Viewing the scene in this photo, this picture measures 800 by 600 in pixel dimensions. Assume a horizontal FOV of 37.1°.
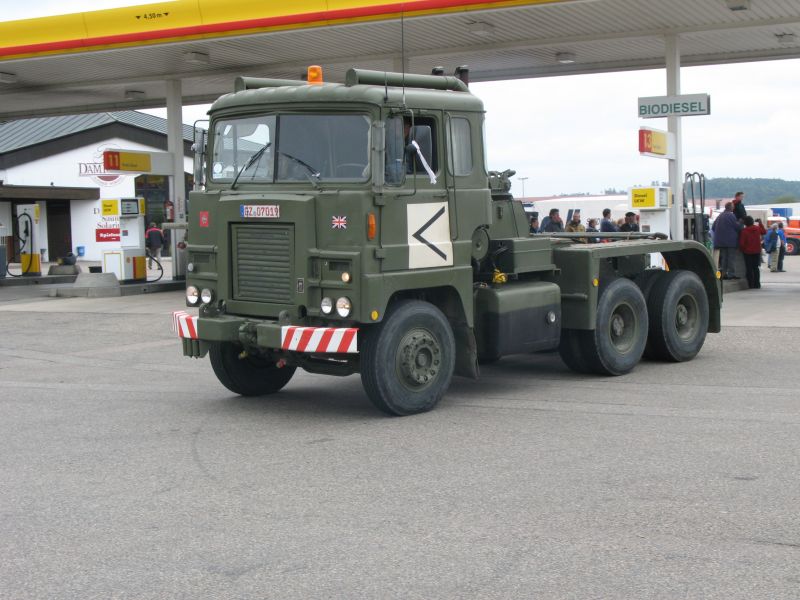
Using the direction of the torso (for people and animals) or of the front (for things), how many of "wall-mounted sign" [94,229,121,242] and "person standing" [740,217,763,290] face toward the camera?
1

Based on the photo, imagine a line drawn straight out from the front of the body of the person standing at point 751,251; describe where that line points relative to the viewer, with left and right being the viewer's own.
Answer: facing away from the viewer

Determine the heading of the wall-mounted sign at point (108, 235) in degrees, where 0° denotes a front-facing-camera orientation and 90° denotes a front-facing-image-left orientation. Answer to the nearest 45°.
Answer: approximately 0°

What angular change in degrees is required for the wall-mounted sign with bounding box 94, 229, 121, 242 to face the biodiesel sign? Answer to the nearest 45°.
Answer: approximately 45° to its left

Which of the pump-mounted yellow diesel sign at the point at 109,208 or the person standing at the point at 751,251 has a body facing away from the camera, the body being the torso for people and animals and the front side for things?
the person standing

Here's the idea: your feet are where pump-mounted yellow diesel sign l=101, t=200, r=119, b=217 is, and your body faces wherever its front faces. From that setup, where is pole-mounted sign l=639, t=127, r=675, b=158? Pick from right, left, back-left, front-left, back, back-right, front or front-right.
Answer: front-left

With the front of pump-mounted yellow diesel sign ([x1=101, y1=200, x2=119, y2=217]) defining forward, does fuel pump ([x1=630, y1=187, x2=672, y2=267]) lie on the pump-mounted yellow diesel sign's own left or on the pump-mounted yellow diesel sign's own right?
on the pump-mounted yellow diesel sign's own left

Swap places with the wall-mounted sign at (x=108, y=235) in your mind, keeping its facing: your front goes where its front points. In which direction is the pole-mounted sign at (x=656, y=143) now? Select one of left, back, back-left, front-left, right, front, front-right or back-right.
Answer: front-left
